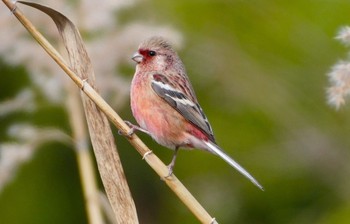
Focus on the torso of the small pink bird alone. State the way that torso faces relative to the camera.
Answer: to the viewer's left

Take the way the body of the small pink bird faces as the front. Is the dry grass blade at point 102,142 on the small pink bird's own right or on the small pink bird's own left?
on the small pink bird's own right
